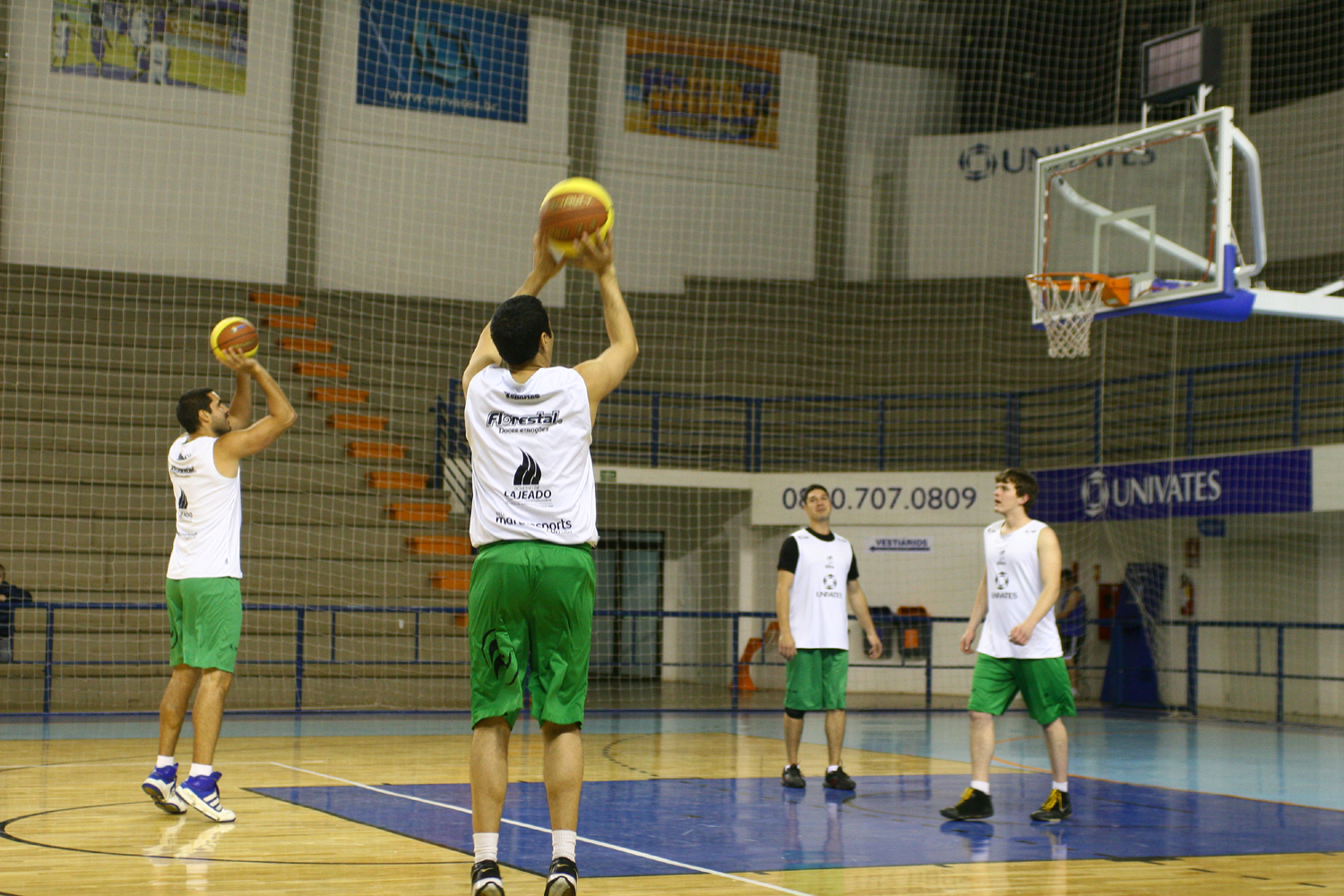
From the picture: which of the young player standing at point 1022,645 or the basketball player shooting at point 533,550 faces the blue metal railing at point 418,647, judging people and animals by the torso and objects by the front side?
the basketball player shooting

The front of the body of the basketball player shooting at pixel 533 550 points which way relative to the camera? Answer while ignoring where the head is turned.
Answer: away from the camera

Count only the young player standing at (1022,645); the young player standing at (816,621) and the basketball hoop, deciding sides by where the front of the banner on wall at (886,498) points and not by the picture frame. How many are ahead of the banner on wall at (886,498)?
3

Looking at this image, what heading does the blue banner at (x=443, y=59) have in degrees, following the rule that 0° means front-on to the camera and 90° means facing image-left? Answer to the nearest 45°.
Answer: approximately 0°

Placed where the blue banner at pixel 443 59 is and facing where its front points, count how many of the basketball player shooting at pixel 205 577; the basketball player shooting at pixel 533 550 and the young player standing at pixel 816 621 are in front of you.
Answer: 3

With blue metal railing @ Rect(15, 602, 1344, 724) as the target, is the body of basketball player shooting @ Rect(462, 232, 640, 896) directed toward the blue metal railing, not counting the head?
yes

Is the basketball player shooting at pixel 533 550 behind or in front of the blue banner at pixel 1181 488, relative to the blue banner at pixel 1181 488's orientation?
in front

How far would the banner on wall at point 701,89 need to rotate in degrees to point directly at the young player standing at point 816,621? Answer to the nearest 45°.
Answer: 0° — it already faces them

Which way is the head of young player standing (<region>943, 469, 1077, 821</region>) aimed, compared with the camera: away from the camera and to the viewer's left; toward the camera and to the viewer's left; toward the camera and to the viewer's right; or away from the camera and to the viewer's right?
toward the camera and to the viewer's left

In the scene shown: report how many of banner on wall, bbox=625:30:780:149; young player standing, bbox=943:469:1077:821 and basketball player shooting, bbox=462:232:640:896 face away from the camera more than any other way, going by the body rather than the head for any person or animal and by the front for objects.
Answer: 1

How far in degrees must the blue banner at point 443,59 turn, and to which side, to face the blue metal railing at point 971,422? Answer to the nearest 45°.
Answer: approximately 90° to its left

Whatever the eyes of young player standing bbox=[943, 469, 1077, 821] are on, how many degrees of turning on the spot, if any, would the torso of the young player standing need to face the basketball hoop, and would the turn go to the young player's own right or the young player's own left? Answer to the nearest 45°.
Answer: approximately 135° to the young player's own right
